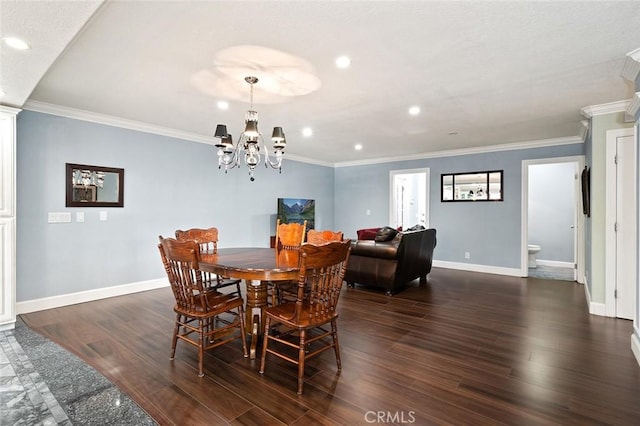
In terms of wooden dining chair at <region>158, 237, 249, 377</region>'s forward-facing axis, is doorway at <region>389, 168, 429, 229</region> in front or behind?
in front

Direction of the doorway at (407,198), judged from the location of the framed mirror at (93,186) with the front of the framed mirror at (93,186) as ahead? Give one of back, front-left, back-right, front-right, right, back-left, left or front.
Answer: front-left

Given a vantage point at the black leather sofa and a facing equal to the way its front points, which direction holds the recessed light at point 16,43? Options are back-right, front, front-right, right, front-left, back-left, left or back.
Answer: left

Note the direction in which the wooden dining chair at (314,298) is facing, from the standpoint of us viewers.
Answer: facing away from the viewer and to the left of the viewer

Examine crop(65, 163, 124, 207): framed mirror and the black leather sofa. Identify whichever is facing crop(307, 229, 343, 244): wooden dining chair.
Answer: the framed mirror

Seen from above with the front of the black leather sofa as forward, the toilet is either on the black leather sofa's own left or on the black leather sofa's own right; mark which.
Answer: on the black leather sofa's own right

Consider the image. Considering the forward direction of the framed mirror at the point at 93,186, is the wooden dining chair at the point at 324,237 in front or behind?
in front

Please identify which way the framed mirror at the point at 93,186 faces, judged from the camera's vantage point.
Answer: facing the viewer and to the right of the viewer

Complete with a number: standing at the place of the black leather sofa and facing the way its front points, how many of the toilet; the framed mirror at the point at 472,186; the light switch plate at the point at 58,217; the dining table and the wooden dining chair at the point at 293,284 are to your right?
2

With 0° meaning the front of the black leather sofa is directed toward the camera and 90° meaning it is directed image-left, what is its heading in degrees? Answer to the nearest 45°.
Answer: approximately 135°

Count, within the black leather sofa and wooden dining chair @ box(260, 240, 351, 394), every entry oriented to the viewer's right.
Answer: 0

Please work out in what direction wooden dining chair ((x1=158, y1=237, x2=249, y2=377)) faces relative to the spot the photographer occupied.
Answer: facing away from the viewer and to the right of the viewer

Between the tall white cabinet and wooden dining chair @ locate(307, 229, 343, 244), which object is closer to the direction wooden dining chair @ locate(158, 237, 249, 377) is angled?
the wooden dining chair

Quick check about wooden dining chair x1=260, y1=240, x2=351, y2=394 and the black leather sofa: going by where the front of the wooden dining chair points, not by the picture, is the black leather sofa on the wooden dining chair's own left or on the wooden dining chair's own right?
on the wooden dining chair's own right
